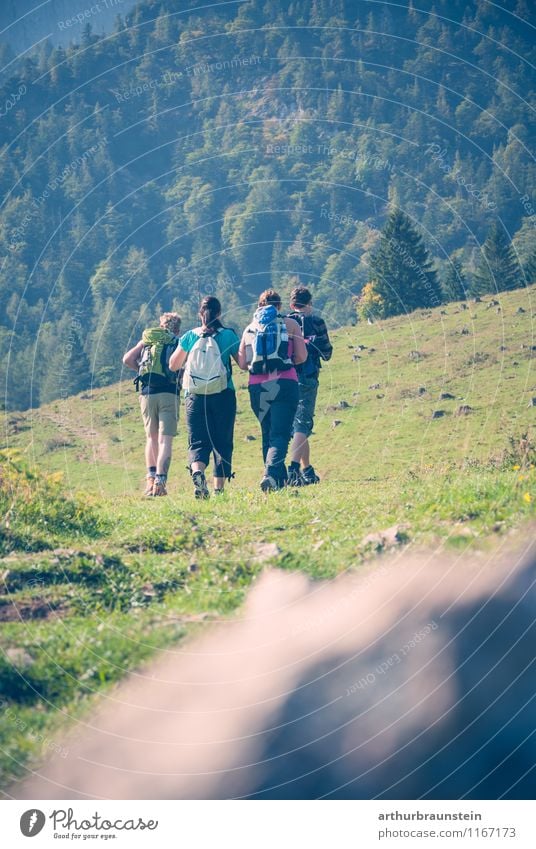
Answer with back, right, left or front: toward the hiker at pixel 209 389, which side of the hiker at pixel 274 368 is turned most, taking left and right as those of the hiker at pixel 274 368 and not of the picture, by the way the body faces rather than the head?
left

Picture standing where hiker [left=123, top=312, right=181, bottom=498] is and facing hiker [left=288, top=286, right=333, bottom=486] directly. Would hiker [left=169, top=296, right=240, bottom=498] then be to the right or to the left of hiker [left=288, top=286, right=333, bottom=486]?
right

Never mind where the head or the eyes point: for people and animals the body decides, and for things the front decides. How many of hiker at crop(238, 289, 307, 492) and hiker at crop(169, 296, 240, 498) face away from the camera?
2

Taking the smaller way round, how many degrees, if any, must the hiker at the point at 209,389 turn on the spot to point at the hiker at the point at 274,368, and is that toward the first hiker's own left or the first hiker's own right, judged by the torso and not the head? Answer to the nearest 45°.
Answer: approximately 90° to the first hiker's own right

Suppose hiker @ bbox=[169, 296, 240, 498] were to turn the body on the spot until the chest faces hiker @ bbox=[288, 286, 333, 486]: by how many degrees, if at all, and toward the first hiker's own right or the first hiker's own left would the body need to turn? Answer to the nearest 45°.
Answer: approximately 45° to the first hiker's own right

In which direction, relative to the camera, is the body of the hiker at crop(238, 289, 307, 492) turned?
away from the camera

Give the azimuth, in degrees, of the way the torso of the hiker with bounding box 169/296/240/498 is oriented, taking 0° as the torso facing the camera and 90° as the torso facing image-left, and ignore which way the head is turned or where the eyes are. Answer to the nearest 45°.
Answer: approximately 180°

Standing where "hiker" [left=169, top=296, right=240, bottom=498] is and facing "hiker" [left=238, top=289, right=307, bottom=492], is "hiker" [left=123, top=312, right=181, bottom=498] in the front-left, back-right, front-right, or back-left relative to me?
back-left

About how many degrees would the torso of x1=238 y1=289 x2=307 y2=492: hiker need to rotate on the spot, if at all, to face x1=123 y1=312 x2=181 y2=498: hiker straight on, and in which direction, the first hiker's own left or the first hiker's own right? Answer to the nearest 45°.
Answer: approximately 45° to the first hiker's own left
